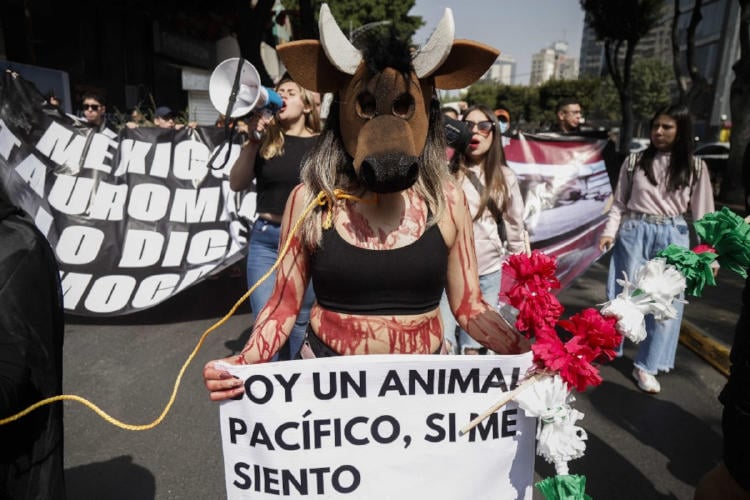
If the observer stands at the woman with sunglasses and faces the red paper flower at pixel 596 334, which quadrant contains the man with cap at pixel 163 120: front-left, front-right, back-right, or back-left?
back-right

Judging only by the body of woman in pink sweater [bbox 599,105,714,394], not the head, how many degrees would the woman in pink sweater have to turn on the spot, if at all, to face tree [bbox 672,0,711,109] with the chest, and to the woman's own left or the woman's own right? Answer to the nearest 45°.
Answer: approximately 180°

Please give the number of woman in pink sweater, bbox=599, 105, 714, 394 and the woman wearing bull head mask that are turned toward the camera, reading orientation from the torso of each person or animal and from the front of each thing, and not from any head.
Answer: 2

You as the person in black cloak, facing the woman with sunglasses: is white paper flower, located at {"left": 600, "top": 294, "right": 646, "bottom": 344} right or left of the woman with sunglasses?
right

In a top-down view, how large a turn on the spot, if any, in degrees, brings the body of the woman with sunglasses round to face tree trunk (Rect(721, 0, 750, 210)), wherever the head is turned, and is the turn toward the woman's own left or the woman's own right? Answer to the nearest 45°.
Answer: approximately 180°

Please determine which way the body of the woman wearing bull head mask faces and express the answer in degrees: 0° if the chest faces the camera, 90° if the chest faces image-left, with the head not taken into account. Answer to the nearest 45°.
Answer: approximately 0°

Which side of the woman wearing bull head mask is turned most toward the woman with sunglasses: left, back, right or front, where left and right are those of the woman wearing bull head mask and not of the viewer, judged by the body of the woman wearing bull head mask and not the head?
back

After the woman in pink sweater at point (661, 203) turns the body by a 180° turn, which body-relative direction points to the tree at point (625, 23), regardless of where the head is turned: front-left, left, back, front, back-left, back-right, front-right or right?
front

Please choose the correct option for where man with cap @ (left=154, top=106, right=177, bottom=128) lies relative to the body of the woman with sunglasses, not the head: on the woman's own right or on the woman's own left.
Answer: on the woman's own right

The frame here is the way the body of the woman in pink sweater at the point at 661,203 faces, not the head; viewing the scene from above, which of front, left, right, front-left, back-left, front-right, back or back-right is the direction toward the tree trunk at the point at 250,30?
back-right
